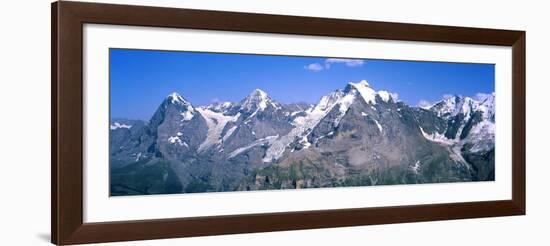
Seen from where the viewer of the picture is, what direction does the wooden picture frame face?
facing the viewer and to the right of the viewer
